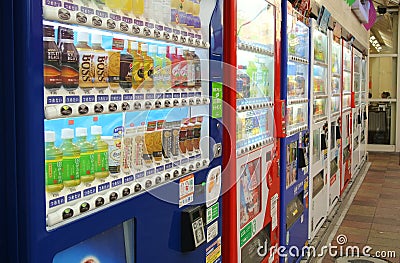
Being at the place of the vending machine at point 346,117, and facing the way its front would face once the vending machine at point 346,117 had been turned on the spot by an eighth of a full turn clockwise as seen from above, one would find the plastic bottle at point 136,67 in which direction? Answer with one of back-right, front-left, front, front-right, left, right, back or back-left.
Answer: front-right

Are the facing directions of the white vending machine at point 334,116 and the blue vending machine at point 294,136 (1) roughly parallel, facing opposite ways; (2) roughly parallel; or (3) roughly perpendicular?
roughly parallel

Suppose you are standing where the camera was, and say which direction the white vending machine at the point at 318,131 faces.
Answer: facing to the right of the viewer

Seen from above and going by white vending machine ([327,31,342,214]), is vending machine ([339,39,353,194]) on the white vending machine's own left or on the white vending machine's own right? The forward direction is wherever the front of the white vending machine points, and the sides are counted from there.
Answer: on the white vending machine's own left

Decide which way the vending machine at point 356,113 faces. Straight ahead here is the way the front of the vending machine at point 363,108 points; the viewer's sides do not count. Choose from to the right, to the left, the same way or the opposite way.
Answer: the same way

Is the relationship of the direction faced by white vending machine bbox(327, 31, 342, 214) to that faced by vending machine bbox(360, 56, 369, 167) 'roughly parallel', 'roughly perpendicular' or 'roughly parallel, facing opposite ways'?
roughly parallel

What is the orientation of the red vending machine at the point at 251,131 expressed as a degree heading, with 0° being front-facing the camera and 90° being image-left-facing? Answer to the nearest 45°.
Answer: approximately 315°

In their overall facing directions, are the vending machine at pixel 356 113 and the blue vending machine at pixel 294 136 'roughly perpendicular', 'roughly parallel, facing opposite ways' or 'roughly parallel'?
roughly parallel

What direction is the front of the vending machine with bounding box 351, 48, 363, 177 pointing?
to the viewer's right

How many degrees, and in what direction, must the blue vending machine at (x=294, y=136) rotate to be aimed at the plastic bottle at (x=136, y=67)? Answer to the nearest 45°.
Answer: approximately 90° to its right

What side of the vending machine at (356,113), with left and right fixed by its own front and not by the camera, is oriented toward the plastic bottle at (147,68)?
right

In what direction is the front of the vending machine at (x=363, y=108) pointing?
to the viewer's right

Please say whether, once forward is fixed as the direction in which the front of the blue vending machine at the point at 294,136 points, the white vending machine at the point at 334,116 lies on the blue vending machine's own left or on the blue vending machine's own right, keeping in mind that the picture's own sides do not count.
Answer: on the blue vending machine's own left

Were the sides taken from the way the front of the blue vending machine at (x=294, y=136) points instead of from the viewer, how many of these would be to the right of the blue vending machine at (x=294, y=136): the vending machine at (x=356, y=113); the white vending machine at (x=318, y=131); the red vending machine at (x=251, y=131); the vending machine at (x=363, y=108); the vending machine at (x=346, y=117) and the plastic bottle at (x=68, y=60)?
2

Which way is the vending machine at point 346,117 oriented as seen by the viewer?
to the viewer's right

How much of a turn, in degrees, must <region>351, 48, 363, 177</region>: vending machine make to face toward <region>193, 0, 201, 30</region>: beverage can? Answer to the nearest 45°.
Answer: approximately 90° to its right

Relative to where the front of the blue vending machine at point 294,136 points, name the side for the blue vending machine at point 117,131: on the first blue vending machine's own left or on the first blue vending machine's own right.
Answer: on the first blue vending machine's own right

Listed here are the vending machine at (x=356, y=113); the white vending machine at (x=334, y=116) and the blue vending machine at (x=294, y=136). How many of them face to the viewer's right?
3

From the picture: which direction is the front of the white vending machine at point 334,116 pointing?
to the viewer's right

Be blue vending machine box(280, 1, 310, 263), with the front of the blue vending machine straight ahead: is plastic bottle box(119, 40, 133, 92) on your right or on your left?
on your right

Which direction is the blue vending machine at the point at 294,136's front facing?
to the viewer's right

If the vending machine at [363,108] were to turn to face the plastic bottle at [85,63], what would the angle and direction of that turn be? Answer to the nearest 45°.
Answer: approximately 90° to its right
